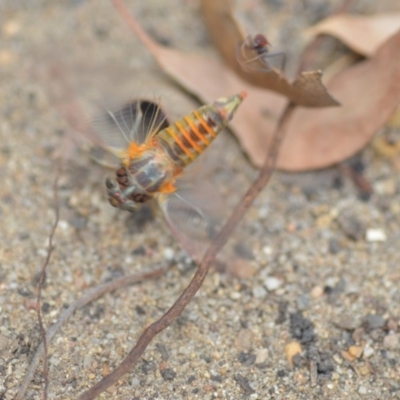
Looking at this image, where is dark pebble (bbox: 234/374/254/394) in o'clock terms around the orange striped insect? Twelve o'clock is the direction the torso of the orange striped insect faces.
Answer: The dark pebble is roughly at 11 o'clock from the orange striped insect.

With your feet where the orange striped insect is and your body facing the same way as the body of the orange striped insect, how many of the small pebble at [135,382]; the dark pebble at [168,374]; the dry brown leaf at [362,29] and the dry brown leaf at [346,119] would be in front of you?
2

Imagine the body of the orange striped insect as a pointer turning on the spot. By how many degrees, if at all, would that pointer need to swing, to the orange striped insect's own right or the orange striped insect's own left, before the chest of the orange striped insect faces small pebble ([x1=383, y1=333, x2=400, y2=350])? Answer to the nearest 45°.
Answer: approximately 45° to the orange striped insect's own left

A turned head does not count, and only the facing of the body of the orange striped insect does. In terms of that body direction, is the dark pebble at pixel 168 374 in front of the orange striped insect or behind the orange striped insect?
in front

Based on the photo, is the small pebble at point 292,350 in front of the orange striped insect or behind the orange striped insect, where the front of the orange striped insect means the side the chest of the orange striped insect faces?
in front

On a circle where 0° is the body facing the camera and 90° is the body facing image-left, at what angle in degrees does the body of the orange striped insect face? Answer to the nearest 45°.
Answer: approximately 45°
